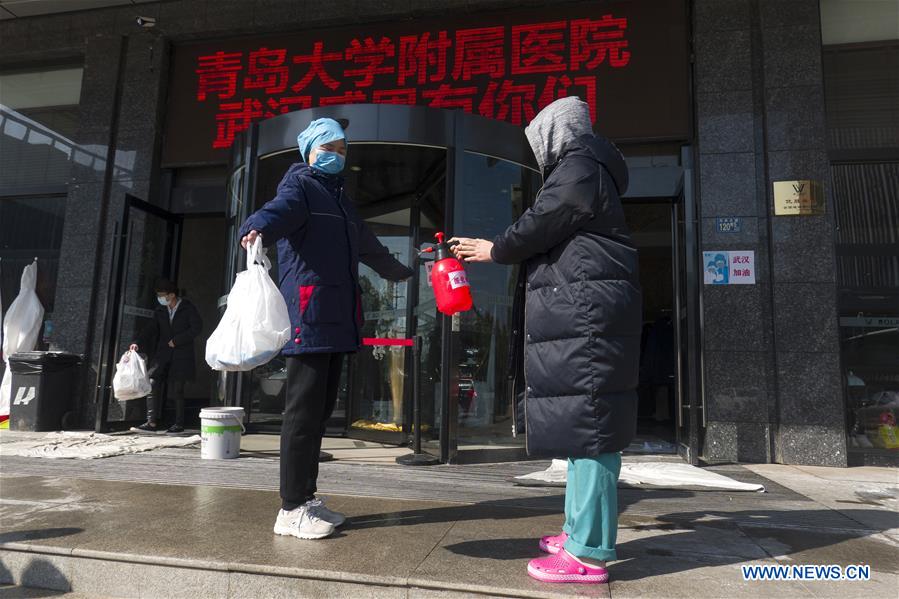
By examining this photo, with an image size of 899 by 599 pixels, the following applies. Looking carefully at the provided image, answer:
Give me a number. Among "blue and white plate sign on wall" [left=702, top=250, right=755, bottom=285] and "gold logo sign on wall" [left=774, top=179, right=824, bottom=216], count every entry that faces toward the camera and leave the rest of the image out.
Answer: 2

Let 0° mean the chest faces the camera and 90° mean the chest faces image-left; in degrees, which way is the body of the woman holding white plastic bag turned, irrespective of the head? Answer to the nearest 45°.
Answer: approximately 315°

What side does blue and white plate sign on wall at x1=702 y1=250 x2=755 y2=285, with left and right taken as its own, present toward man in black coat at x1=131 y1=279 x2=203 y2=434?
right

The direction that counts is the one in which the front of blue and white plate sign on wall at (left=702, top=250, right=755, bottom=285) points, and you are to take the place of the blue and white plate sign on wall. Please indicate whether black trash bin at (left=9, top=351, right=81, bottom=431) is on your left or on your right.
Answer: on your right

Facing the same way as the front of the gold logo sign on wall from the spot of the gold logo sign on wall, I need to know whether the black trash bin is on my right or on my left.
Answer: on my right

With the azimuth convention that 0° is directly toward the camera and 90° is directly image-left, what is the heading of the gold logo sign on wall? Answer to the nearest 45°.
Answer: approximately 0°

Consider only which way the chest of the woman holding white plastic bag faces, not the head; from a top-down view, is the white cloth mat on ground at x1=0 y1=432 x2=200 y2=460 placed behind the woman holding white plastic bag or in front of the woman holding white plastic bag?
behind

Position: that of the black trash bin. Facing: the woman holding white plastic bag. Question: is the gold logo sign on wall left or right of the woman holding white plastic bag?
left

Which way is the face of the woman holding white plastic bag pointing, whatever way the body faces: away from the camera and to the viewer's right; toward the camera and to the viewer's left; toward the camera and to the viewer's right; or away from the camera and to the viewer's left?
toward the camera and to the viewer's right

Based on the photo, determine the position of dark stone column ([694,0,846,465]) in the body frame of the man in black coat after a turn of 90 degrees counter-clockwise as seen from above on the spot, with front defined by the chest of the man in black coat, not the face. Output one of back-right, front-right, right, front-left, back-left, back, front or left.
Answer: front

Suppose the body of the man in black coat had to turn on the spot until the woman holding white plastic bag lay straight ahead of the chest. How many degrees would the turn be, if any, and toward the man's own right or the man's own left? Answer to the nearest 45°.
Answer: approximately 45° to the man's own left

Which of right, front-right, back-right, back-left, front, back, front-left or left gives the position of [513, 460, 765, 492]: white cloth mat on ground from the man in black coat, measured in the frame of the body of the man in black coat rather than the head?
left

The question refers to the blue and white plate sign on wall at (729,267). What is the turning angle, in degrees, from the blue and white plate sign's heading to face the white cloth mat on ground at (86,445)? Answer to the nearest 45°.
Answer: approximately 45° to its right
